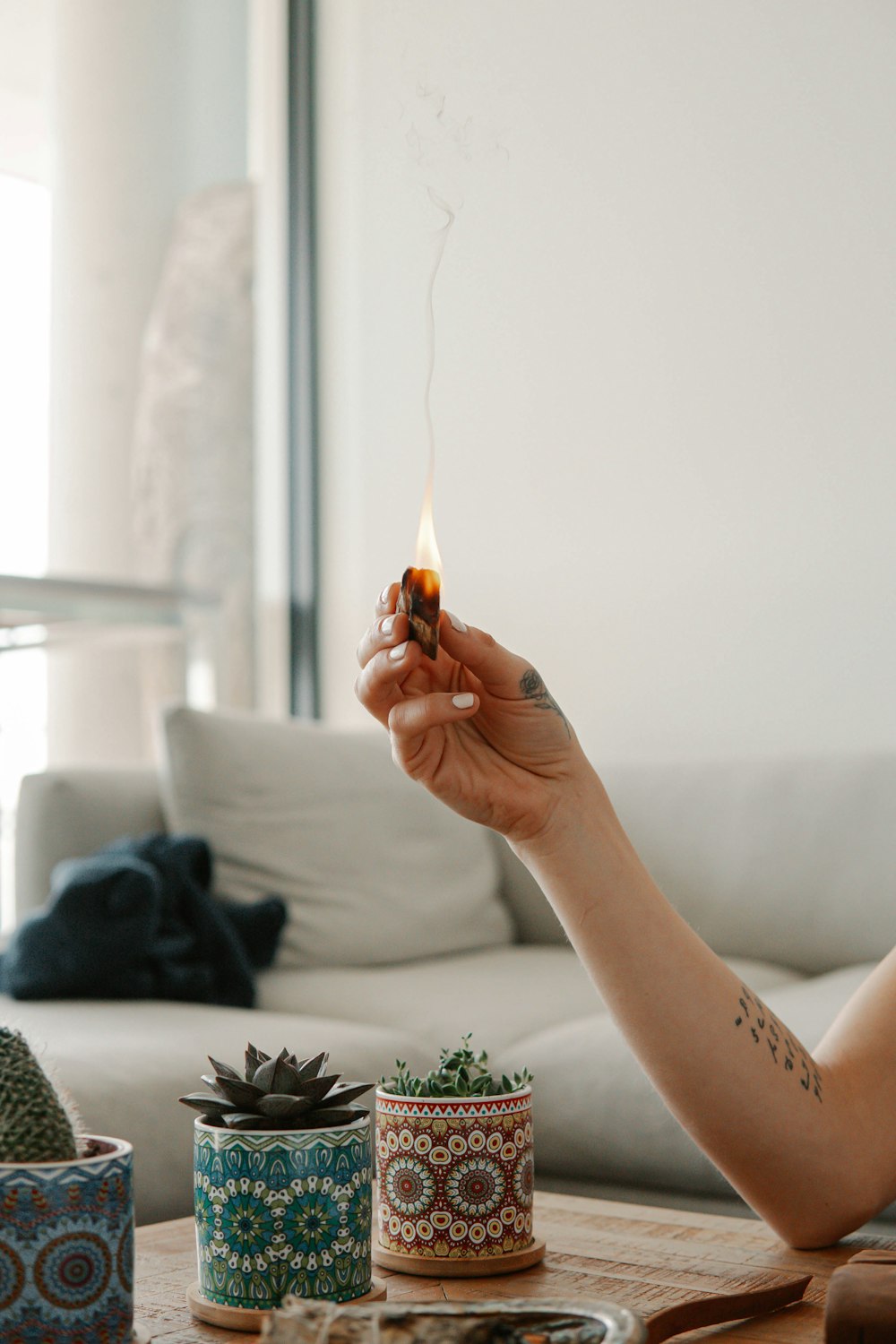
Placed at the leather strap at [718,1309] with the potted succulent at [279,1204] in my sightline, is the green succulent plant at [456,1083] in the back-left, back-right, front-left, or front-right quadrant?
front-right

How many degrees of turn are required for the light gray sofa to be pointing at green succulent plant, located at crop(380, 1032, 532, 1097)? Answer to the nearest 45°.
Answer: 0° — it already faces it

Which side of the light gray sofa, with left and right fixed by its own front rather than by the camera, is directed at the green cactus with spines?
front

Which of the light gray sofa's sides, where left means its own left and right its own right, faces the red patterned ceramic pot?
front

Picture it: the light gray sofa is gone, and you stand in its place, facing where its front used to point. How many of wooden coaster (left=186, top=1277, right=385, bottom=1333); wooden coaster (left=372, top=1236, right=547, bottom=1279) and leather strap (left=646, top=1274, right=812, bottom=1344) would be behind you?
0

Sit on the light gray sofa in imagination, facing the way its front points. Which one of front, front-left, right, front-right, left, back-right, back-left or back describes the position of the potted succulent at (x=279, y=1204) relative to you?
front

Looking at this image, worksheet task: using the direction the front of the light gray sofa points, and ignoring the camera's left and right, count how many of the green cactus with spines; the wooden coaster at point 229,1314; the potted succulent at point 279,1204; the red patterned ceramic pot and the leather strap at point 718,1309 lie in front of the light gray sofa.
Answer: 5

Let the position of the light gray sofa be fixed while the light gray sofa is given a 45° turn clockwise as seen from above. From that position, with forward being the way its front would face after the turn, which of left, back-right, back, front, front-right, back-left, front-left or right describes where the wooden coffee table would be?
front-left

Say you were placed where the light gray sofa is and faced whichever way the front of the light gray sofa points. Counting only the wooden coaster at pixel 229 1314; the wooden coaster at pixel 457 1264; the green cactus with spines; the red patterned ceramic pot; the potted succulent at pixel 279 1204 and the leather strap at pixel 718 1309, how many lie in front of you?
6

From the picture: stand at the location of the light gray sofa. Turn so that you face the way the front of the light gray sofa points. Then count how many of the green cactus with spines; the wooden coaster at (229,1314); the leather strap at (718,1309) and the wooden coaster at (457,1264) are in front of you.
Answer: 4

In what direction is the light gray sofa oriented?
toward the camera

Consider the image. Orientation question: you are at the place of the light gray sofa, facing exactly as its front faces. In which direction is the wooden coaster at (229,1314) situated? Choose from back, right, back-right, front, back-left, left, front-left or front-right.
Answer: front

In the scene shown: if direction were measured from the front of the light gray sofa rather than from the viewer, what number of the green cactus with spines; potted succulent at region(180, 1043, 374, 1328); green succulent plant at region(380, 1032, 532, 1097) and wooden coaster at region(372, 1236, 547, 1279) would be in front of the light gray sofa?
4

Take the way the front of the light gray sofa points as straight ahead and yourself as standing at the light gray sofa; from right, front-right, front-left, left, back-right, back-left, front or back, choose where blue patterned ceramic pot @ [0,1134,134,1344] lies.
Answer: front

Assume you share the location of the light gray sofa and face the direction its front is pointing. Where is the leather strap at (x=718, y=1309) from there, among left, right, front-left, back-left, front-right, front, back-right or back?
front
